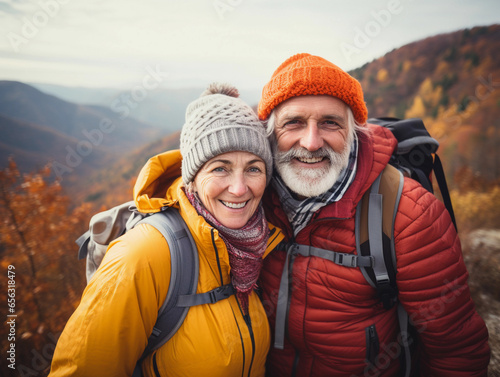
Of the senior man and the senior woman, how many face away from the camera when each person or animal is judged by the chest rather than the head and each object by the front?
0

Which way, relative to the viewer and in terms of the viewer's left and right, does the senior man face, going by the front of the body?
facing the viewer and to the left of the viewer

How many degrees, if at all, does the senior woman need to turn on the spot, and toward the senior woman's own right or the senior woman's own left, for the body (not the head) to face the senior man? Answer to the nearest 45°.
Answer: approximately 45° to the senior woman's own left

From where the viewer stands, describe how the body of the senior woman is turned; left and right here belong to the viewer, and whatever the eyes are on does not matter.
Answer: facing the viewer and to the right of the viewer
